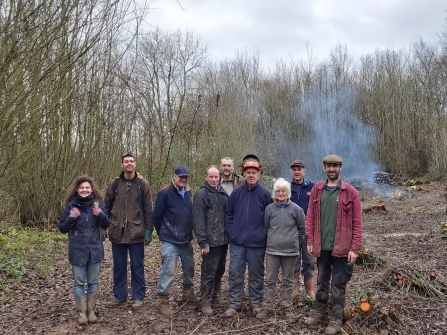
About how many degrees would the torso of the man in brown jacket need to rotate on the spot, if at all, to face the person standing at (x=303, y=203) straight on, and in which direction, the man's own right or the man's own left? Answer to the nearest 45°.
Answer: approximately 90° to the man's own left

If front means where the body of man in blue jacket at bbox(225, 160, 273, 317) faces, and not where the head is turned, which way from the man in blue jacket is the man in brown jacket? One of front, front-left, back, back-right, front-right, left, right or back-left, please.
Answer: right

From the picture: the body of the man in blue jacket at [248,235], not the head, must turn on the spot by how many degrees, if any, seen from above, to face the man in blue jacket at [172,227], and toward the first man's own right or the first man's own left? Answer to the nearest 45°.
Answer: approximately 90° to the first man's own right

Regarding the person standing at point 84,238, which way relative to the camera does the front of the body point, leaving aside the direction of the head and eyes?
toward the camera

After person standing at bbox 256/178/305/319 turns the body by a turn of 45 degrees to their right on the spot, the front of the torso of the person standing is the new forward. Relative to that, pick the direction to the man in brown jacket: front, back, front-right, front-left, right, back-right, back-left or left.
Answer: front-right

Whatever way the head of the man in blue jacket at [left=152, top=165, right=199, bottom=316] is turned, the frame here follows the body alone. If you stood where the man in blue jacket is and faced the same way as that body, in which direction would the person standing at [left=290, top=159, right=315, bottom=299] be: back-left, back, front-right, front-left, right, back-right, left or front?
front-left

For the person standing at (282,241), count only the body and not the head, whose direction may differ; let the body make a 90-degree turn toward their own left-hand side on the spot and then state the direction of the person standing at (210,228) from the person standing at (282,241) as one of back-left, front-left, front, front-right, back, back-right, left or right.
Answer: back

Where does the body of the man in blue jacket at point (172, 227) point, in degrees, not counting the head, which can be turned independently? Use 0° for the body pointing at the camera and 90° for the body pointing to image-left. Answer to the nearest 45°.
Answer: approximately 315°

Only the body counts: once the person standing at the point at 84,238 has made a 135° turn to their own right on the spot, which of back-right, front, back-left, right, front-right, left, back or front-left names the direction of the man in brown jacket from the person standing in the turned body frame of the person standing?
right

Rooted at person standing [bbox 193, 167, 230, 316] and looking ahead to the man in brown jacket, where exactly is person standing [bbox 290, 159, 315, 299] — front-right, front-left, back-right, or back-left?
back-right
